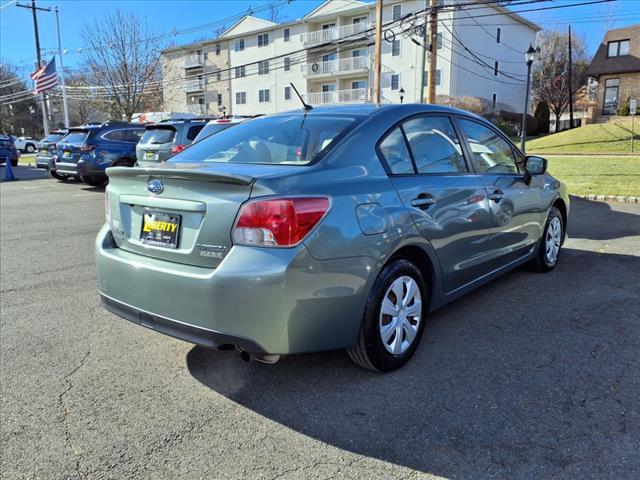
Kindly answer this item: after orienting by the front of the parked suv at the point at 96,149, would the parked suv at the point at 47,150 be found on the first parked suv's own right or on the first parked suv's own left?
on the first parked suv's own left

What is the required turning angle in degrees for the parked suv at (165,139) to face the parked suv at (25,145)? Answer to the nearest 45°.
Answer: approximately 45° to its left

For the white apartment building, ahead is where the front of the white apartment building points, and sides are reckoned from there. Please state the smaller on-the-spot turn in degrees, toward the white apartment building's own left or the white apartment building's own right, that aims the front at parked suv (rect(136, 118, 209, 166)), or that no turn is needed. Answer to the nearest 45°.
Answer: approximately 45° to the white apartment building's own left

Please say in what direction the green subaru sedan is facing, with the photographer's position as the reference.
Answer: facing away from the viewer and to the right of the viewer

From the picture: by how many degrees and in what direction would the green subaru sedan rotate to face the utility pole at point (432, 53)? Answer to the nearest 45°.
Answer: approximately 45° to its left

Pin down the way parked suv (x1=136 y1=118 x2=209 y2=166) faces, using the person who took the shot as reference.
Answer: facing away from the viewer and to the right of the viewer

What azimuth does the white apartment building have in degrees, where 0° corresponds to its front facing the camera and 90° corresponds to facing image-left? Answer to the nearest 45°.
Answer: approximately 45°

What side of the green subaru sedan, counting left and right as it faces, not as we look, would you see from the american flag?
left

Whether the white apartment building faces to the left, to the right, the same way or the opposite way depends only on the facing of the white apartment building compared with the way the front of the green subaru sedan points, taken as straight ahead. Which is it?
the opposite way

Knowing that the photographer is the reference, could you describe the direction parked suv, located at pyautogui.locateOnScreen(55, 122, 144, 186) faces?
facing away from the viewer and to the right of the viewer
